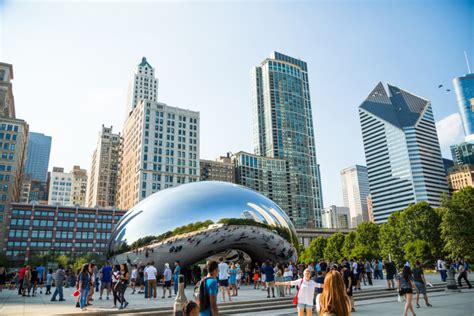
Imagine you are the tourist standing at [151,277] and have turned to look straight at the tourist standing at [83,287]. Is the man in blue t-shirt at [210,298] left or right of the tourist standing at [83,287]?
left

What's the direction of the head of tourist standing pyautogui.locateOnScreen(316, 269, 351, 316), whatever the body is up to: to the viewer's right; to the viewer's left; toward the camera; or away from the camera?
away from the camera

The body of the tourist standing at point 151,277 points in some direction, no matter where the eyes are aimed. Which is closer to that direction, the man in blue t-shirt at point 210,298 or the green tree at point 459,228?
the green tree

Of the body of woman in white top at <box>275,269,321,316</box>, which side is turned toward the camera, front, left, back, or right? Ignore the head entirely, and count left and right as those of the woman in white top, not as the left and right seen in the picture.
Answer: front

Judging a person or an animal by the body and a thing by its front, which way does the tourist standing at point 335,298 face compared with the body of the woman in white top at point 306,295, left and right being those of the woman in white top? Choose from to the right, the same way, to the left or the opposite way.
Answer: the opposite way

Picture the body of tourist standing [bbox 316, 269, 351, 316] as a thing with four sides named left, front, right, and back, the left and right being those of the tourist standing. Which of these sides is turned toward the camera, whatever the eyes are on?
back

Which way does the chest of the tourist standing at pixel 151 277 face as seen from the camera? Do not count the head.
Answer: away from the camera

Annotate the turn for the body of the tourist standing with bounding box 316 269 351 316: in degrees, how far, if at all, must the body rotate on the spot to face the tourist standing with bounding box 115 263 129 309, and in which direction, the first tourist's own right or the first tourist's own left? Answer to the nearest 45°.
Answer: approximately 45° to the first tourist's own left

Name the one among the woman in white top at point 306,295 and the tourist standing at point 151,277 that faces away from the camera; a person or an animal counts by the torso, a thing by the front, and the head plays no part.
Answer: the tourist standing

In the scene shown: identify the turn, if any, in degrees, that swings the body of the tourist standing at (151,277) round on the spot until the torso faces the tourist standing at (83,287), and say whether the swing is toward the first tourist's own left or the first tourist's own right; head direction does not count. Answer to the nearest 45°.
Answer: approximately 135° to the first tourist's own left

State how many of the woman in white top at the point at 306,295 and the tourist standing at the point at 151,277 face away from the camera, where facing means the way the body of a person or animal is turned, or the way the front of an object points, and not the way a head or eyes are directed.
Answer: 1

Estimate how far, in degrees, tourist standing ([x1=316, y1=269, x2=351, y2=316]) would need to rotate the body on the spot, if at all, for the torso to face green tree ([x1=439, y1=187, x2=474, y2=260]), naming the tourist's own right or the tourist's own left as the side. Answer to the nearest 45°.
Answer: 0° — they already face it
